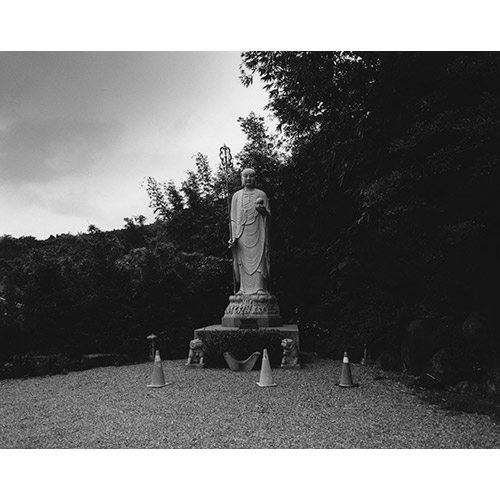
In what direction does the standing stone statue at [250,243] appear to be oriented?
toward the camera

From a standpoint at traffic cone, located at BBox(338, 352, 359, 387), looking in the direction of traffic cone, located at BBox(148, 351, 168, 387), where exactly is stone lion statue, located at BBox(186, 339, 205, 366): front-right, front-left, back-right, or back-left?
front-right

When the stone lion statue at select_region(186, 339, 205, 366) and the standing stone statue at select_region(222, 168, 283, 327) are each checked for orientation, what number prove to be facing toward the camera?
2

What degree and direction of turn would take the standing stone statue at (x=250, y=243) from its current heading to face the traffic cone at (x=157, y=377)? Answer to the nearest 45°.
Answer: approximately 45° to its right

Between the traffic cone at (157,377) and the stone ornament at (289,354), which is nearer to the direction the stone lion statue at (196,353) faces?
the traffic cone

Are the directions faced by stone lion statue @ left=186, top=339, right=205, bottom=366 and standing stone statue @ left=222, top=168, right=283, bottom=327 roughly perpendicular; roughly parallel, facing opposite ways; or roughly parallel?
roughly parallel

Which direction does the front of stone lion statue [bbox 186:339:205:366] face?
toward the camera

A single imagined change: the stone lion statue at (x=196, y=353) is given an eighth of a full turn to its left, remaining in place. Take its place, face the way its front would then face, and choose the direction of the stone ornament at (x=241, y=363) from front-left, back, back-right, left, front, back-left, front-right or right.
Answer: front

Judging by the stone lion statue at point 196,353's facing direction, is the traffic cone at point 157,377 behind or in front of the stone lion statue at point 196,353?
in front
